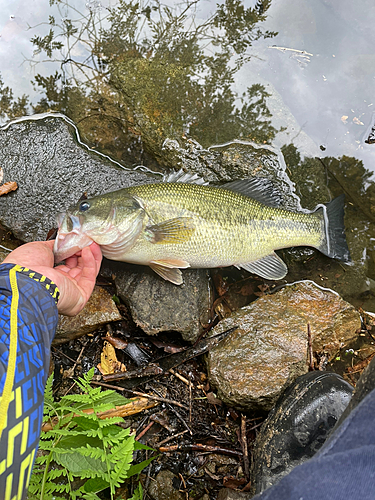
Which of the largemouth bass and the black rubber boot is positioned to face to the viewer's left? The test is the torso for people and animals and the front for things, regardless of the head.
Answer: the largemouth bass

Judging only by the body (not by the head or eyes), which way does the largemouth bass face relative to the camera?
to the viewer's left

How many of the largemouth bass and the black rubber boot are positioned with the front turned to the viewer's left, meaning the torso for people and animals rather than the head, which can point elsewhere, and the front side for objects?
1
